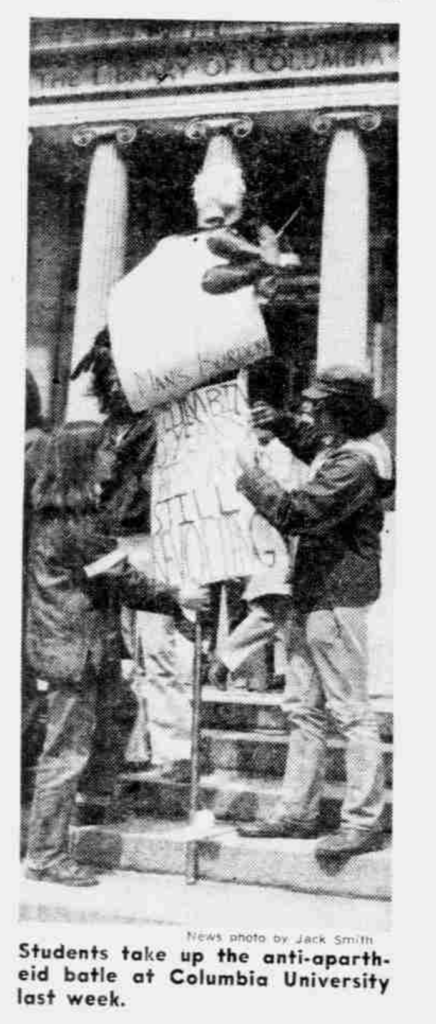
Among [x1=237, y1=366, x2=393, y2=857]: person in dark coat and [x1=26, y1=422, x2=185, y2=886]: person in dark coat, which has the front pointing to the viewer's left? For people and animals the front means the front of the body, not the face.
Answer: [x1=237, y1=366, x2=393, y2=857]: person in dark coat

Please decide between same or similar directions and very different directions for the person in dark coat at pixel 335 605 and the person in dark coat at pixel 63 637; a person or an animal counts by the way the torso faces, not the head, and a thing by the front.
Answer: very different directions

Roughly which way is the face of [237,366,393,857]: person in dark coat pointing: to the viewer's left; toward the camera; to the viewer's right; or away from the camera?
to the viewer's left

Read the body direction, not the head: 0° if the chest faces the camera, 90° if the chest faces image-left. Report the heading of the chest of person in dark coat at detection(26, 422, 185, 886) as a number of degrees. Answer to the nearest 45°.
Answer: approximately 270°

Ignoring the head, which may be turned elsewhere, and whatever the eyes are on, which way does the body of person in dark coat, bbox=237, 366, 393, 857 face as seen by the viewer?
to the viewer's left

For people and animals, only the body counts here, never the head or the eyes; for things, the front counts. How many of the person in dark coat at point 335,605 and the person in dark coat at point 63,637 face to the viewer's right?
1
